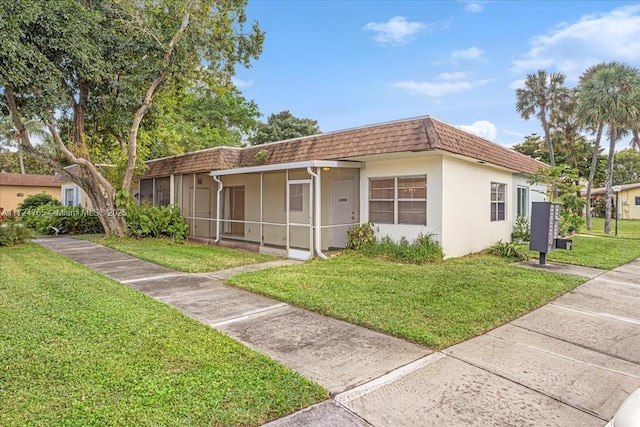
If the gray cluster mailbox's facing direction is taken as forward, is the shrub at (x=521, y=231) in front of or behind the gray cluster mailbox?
behind

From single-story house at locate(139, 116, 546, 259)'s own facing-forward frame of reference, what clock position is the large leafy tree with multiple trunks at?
The large leafy tree with multiple trunks is roughly at 2 o'clock from the single-story house.

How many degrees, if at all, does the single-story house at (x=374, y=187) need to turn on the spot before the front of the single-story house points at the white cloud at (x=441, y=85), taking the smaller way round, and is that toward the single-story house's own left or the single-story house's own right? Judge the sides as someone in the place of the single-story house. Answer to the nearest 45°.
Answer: approximately 180°

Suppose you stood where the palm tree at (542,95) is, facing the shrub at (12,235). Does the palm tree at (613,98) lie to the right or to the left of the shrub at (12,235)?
left

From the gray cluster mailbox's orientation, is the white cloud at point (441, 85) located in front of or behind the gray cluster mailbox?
behind

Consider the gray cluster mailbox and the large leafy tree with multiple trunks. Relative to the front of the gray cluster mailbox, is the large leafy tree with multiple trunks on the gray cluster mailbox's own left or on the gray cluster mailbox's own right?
on the gray cluster mailbox's own right

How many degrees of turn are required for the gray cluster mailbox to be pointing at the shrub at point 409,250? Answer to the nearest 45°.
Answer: approximately 135° to its right

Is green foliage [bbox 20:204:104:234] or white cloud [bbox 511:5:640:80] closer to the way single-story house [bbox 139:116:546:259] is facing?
the green foliage
